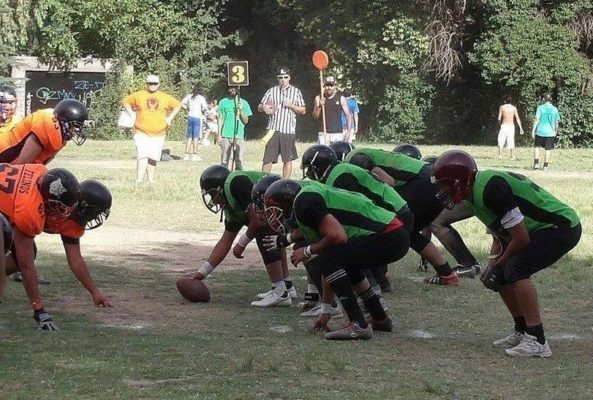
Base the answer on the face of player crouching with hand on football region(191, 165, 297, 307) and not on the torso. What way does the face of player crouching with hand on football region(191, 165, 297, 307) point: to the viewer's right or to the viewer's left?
to the viewer's left

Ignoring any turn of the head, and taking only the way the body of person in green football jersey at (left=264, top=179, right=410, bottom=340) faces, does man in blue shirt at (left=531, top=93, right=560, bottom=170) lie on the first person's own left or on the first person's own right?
on the first person's own right

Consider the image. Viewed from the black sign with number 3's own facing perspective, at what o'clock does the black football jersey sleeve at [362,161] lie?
The black football jersey sleeve is roughly at 12 o'clock from the black sign with number 3.

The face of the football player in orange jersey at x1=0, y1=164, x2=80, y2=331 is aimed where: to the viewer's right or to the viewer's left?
to the viewer's right

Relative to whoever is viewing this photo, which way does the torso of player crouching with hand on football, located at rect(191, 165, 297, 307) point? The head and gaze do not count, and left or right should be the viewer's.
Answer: facing to the left of the viewer

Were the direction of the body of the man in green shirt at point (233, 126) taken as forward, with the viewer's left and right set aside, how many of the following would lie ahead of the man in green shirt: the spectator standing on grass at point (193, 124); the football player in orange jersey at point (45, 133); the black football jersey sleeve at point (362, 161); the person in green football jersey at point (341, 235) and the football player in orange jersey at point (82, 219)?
4

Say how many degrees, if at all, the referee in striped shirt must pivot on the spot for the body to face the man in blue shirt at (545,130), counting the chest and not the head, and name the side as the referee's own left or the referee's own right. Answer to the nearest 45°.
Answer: approximately 135° to the referee's own left

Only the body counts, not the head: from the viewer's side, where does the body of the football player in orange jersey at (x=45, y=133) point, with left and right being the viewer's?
facing to the right of the viewer

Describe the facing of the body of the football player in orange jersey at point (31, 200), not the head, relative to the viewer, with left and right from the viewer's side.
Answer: facing to the right of the viewer

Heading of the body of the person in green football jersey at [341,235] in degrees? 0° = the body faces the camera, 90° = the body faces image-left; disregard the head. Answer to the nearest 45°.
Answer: approximately 90°

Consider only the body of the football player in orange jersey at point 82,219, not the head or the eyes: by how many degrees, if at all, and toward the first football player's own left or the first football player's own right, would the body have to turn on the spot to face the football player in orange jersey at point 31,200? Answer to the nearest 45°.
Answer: approximately 135° to the first football player's own right

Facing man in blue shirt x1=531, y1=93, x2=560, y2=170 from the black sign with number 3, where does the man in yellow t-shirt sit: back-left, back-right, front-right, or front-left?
back-right

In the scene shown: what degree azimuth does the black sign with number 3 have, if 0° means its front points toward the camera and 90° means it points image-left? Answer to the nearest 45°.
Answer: approximately 0°
